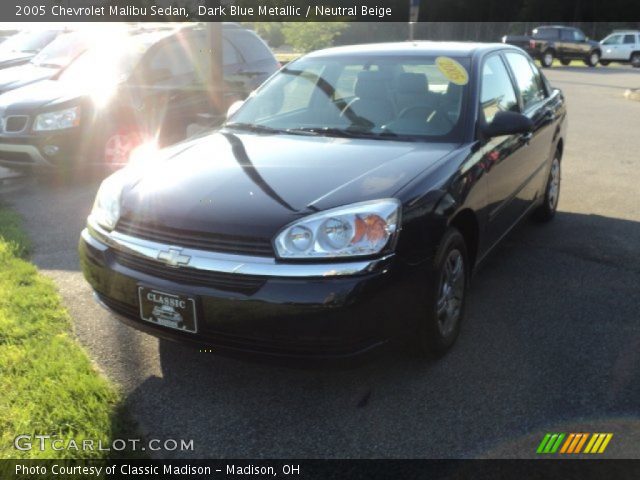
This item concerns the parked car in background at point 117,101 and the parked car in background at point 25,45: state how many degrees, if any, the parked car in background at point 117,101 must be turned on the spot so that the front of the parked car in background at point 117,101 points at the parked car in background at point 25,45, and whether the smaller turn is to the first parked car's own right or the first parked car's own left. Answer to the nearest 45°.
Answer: approximately 135° to the first parked car's own right

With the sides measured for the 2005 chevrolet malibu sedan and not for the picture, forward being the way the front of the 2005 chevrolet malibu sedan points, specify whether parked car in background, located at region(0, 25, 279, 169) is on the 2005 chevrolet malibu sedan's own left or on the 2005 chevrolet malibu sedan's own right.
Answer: on the 2005 chevrolet malibu sedan's own right

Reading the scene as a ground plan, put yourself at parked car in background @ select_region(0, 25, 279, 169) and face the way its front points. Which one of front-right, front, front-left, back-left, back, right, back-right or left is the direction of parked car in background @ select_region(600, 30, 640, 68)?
back

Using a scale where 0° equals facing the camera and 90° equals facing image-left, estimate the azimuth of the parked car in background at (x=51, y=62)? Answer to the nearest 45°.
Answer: approximately 45°

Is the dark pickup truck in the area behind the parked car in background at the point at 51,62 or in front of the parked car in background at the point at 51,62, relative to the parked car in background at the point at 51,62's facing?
behind

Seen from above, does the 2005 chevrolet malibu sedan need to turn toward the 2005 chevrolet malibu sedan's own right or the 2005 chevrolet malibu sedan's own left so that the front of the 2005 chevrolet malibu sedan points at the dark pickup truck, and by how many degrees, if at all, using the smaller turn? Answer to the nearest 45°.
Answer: approximately 135° to the 2005 chevrolet malibu sedan's own right

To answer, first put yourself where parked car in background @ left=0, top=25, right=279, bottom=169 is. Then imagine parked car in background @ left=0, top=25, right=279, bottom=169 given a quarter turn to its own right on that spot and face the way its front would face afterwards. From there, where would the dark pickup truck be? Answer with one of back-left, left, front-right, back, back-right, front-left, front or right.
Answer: right

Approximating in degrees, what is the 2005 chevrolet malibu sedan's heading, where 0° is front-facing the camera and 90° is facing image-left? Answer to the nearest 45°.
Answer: approximately 45°
